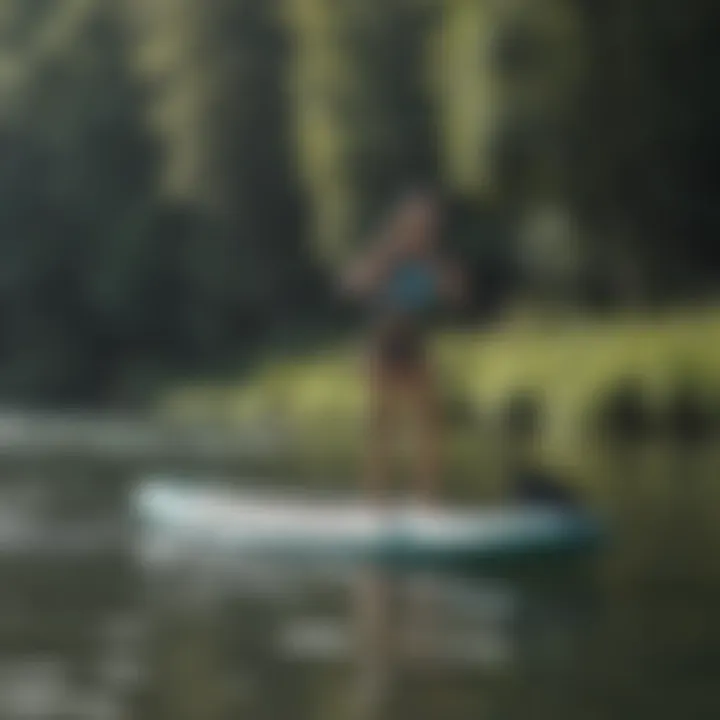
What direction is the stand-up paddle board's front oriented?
to the viewer's left
